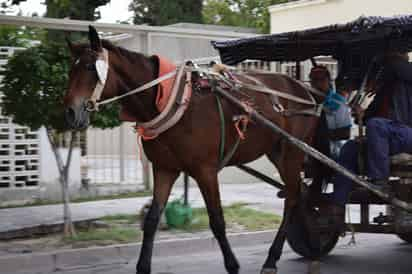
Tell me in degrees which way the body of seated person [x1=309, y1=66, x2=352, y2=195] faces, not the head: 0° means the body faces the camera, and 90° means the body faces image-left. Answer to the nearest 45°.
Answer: approximately 90°

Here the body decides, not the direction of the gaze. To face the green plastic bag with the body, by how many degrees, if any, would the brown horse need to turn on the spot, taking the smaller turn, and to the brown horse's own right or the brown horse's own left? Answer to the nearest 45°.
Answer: approximately 135° to the brown horse's own right

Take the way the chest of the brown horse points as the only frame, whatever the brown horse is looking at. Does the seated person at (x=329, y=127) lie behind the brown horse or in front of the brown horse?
behind

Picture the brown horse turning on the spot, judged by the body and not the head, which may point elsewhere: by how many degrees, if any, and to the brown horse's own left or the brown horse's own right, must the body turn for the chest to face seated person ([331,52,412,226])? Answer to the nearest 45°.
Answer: approximately 135° to the brown horse's own left

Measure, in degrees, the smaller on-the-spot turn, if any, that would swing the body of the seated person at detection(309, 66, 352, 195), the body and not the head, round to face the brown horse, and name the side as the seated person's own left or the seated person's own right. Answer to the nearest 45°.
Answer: approximately 45° to the seated person's own left

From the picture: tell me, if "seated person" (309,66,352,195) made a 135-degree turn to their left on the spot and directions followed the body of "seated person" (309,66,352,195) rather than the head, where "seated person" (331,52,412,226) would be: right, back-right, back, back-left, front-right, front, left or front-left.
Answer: front

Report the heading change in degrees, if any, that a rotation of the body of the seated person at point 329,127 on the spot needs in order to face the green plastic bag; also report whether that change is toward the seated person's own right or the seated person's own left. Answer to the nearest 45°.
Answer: approximately 45° to the seated person's own right

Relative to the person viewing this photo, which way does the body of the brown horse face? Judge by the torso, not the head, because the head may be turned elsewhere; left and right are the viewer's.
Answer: facing the viewer and to the left of the viewer

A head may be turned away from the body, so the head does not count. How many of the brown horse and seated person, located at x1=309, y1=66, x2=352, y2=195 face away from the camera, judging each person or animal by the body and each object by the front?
0

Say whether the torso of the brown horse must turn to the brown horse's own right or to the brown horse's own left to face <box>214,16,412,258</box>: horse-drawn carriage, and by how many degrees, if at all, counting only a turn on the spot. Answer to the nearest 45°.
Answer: approximately 180°
